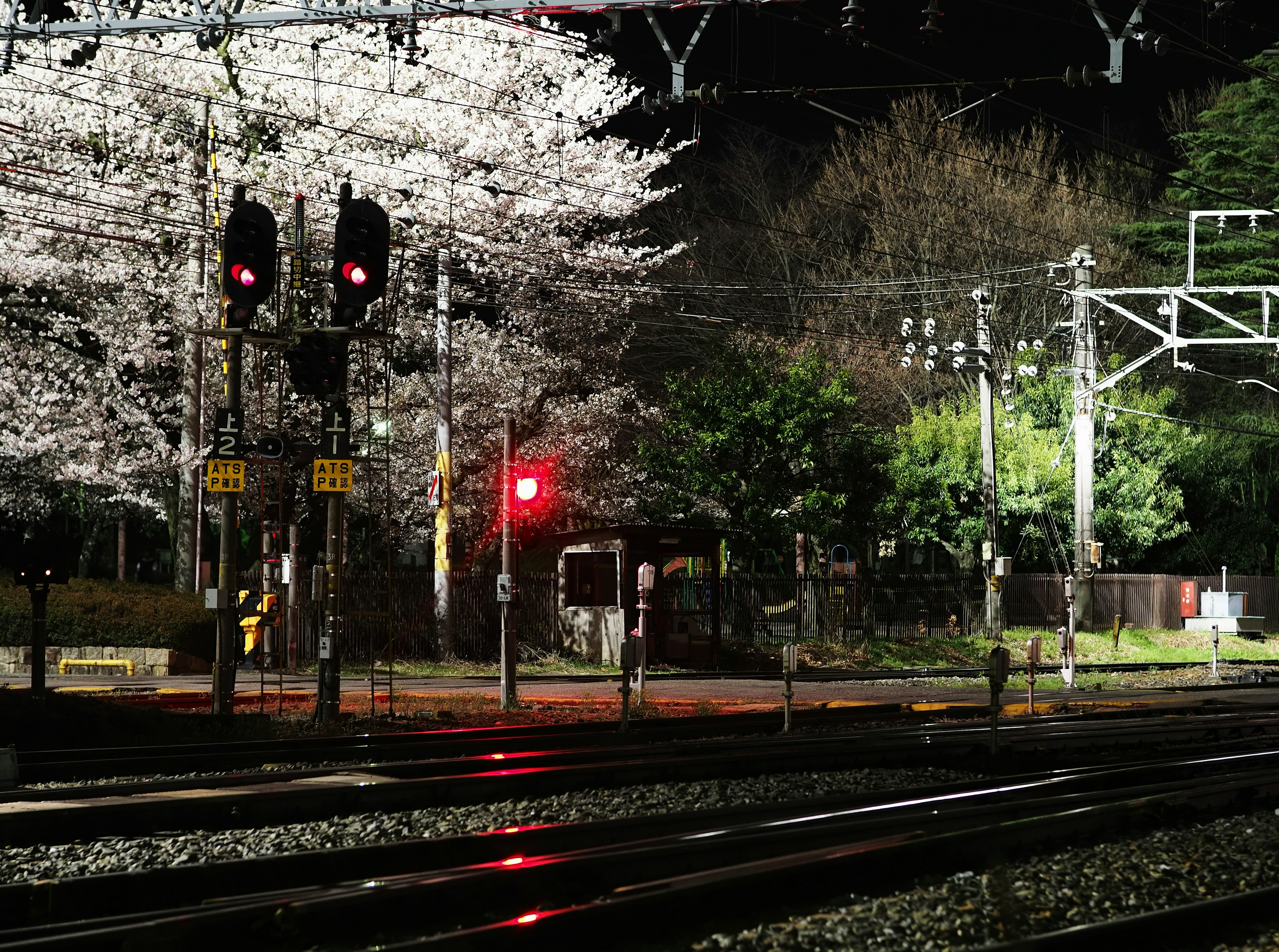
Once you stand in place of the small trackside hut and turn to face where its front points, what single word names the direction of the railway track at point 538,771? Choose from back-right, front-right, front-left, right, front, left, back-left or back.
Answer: front-right

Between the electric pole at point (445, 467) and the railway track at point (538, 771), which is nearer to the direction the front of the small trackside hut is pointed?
the railway track

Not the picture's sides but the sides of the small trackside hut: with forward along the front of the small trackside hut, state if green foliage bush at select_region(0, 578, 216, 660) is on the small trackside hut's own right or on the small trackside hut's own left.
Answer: on the small trackside hut's own right

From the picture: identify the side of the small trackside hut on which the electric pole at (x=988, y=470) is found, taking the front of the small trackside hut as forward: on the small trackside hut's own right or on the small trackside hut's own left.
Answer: on the small trackside hut's own left

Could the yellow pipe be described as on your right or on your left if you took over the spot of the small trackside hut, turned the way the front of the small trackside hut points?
on your right

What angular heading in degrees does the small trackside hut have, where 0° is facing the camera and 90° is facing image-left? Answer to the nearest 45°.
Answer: approximately 315°

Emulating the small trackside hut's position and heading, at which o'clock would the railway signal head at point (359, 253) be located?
The railway signal head is roughly at 2 o'clock from the small trackside hut.

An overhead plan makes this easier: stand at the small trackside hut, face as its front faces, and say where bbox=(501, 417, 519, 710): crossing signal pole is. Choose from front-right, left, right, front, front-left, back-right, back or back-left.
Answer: front-right
